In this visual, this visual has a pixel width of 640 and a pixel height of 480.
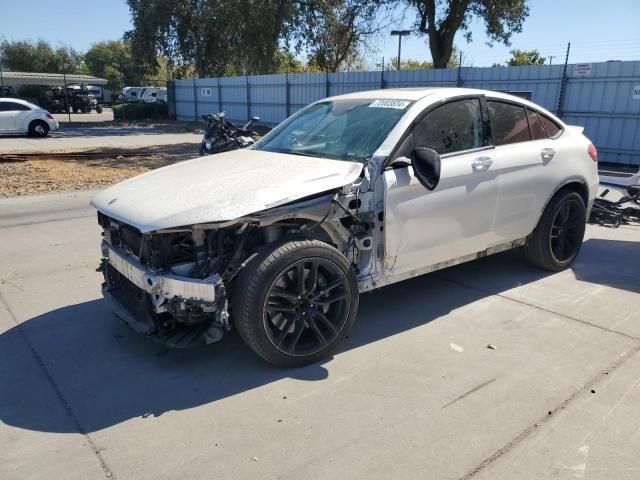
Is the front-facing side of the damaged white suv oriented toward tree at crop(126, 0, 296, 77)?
no

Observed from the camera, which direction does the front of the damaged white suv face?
facing the viewer and to the left of the viewer

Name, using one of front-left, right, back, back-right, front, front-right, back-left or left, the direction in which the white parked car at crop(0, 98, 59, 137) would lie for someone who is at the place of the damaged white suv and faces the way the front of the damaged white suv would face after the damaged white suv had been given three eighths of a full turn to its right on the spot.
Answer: front-left

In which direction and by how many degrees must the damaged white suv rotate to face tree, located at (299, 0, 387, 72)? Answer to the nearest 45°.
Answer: approximately 135° to its right

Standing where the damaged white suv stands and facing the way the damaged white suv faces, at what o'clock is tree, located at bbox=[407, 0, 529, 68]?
The tree is roughly at 5 o'clock from the damaged white suv.

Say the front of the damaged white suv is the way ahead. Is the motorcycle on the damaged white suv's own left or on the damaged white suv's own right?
on the damaged white suv's own right

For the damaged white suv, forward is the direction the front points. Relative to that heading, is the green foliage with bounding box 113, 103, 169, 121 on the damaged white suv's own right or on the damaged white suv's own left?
on the damaged white suv's own right
